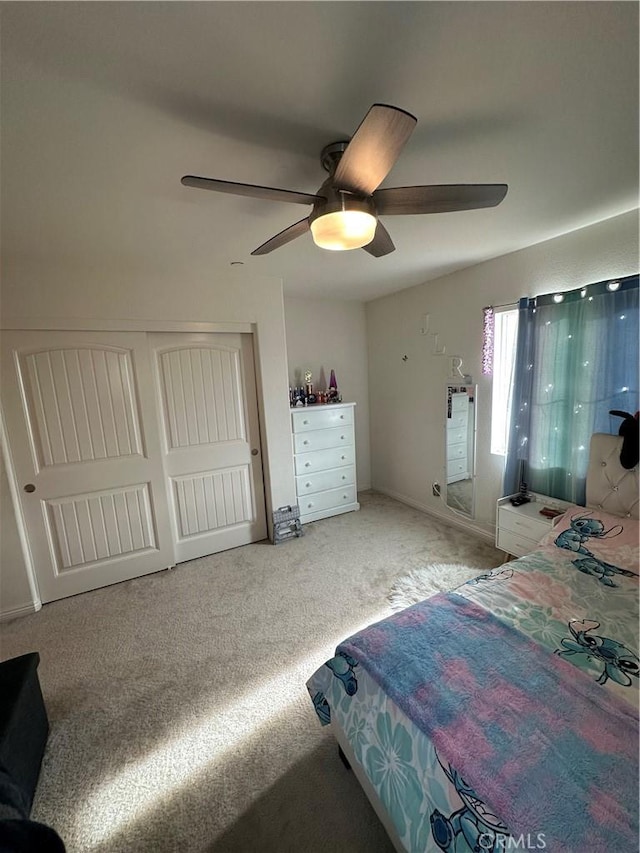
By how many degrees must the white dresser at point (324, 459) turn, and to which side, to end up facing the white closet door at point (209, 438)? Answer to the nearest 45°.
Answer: approximately 90° to its right

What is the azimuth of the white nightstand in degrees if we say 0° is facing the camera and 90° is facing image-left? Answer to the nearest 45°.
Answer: approximately 45°

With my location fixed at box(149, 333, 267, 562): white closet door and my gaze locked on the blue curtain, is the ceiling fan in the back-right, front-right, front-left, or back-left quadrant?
front-right

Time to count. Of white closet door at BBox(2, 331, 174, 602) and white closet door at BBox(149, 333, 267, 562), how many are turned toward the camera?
2

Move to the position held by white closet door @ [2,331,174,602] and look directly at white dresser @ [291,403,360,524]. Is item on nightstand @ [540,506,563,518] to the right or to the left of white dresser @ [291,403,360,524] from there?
right

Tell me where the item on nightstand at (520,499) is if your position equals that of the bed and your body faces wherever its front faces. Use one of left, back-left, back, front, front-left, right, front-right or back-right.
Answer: back-right

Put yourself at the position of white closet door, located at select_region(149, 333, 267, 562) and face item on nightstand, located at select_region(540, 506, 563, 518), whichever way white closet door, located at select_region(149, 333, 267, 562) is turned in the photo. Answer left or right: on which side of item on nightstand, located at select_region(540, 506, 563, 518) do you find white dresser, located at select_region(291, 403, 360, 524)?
left

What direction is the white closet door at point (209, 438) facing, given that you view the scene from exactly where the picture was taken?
facing the viewer

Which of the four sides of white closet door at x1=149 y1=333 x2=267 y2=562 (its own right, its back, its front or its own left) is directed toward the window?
left

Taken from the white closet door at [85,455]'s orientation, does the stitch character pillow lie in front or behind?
in front

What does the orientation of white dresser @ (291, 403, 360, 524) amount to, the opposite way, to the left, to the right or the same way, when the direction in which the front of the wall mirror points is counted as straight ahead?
to the left

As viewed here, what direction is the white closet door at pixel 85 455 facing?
toward the camera

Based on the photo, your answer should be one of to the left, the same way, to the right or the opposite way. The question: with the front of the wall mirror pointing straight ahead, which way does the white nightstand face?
the same way

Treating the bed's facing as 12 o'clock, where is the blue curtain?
The blue curtain is roughly at 5 o'clock from the bed.

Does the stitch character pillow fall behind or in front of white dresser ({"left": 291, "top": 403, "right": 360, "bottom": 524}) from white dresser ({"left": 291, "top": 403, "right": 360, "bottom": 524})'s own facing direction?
in front

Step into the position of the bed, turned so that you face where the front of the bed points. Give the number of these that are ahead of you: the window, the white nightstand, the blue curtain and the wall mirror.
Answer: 0

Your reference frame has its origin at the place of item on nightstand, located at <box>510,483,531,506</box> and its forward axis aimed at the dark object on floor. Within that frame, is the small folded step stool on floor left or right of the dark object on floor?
right

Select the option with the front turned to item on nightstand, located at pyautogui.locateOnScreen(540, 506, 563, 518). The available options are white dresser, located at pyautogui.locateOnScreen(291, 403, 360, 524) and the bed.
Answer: the white dresser

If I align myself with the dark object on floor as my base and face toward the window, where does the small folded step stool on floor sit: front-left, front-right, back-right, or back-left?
front-left

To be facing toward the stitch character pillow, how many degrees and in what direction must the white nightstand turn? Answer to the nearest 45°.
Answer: approximately 90° to its left
